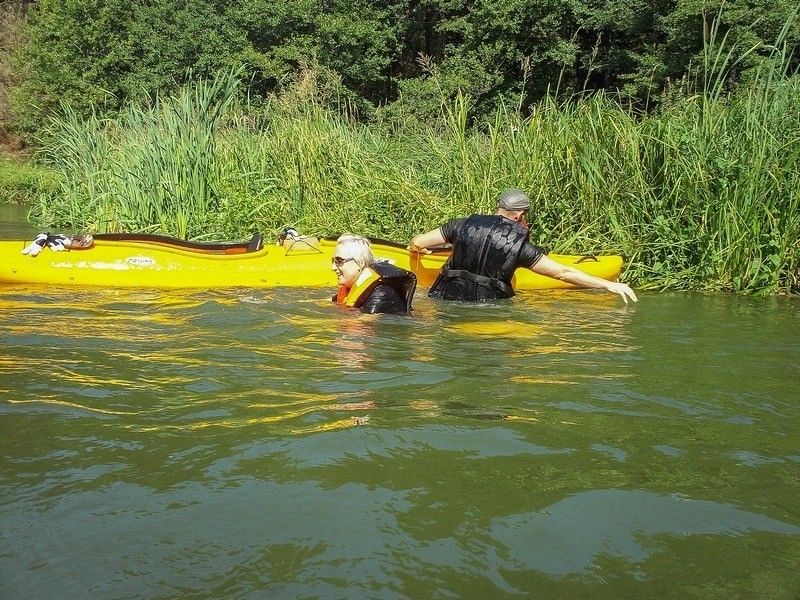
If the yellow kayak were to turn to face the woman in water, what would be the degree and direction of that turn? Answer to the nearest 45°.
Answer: approximately 135° to its left

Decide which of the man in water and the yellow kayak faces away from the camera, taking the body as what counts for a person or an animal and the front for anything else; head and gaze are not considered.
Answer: the man in water

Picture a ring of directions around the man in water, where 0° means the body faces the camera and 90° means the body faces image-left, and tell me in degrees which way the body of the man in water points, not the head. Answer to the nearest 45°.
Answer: approximately 180°

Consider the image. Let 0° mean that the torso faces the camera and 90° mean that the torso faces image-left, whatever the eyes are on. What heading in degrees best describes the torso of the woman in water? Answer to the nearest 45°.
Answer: approximately 90°
